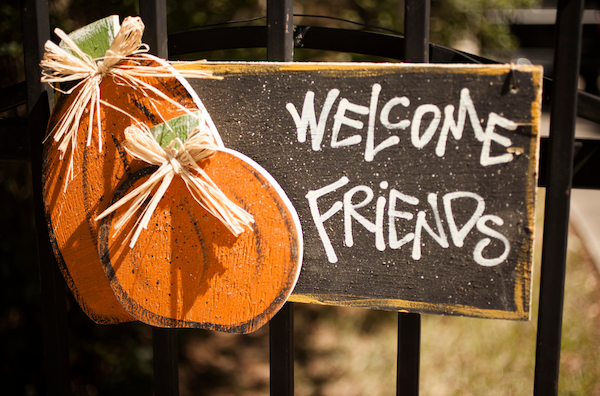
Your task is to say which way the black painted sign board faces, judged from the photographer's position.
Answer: facing the viewer

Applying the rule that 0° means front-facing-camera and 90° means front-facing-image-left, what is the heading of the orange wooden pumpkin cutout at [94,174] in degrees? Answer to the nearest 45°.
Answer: approximately 0°
